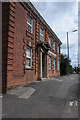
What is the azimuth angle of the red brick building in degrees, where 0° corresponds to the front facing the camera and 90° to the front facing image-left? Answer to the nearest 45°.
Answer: approximately 315°
